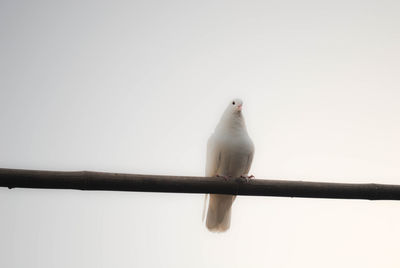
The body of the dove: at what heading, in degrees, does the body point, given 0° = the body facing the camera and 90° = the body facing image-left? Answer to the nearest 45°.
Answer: approximately 315°
